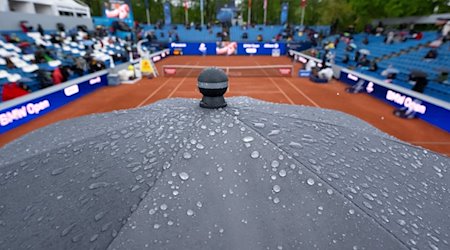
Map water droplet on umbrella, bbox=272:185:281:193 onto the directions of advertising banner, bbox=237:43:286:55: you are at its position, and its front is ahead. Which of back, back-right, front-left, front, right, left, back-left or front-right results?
front

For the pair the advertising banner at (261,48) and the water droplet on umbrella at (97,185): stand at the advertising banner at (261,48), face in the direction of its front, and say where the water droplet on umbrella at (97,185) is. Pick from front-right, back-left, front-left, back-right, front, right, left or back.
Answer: front

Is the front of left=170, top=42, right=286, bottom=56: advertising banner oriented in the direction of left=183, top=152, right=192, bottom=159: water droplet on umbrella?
yes

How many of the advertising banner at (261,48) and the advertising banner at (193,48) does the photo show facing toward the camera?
2

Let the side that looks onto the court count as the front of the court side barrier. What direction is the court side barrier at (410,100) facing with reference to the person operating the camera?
facing the viewer and to the left of the viewer

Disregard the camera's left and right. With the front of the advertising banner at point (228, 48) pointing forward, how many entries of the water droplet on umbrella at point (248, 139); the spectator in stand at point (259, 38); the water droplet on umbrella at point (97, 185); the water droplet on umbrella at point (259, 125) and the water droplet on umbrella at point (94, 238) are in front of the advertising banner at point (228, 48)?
4

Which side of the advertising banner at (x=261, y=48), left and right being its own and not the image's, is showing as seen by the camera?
front

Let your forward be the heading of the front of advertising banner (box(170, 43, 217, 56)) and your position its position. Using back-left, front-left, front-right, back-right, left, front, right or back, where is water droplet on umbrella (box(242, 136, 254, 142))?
front

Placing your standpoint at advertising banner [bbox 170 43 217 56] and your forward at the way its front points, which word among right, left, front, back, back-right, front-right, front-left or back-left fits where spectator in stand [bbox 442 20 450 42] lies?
front-left

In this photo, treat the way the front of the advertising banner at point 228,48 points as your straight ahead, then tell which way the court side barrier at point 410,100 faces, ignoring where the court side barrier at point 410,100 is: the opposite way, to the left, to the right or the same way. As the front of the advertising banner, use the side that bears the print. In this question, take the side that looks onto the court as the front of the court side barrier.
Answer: to the right

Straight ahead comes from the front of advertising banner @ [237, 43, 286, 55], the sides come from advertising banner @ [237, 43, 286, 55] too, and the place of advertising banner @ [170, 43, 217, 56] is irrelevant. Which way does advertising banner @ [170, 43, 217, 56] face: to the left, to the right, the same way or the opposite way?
the same way

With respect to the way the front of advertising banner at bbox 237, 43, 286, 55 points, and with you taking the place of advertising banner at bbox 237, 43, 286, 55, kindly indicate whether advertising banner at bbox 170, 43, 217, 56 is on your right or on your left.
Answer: on your right

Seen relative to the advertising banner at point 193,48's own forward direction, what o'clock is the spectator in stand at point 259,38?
The spectator in stand is roughly at 8 o'clock from the advertising banner.

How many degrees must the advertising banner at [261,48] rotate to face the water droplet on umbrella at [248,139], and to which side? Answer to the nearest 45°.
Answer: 0° — it already faces it

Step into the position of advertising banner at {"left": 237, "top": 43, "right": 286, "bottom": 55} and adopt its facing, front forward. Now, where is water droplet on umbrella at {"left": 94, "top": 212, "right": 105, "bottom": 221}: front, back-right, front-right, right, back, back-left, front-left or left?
front

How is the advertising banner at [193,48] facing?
toward the camera

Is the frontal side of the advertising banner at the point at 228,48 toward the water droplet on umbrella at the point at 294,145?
yes

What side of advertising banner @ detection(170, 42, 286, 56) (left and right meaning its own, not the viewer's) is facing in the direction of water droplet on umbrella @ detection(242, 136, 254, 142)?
front
